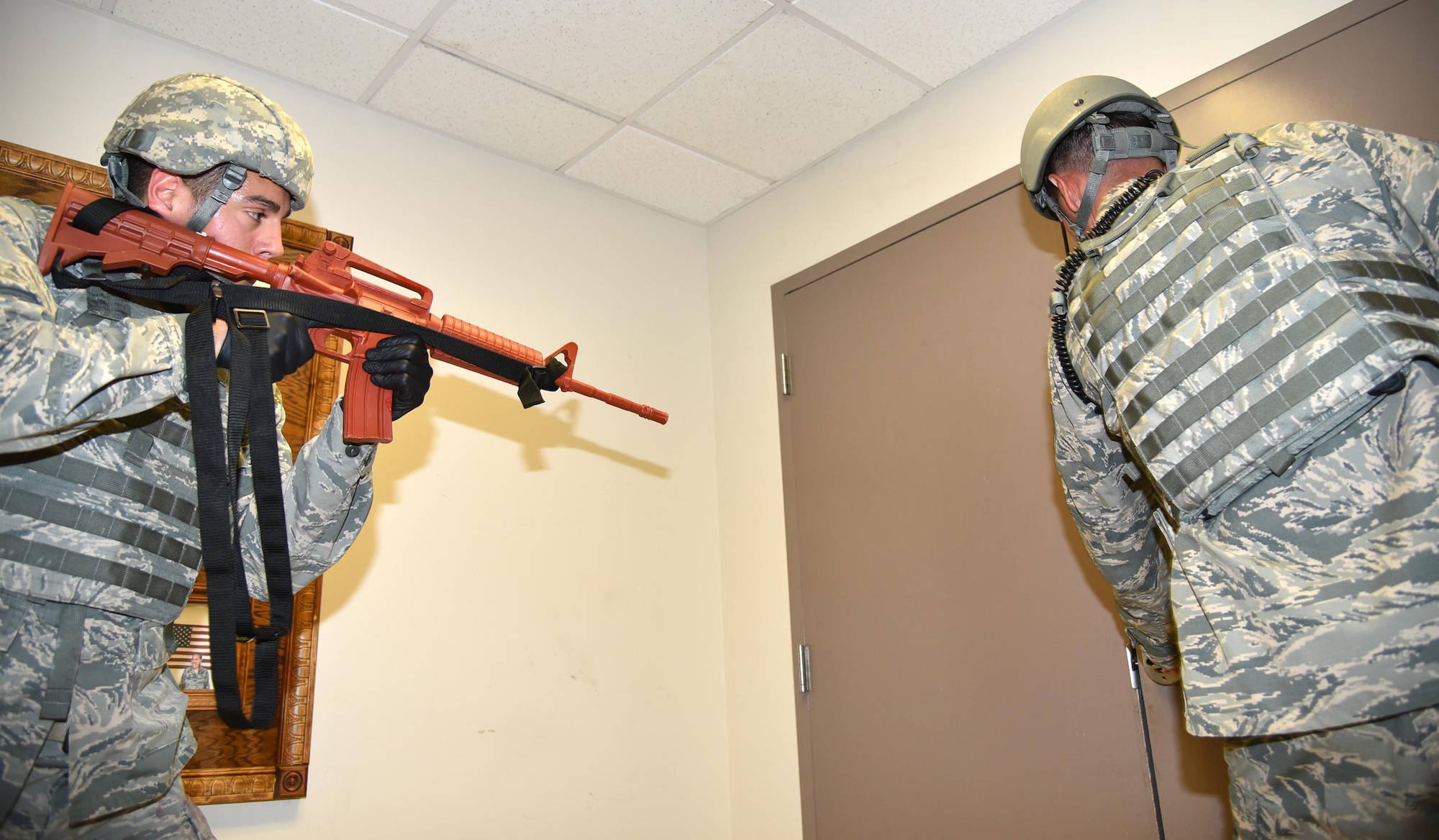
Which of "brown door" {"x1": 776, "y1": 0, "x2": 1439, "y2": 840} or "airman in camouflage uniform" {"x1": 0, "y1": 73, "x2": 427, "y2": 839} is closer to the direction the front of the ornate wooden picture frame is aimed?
the airman in camouflage uniform

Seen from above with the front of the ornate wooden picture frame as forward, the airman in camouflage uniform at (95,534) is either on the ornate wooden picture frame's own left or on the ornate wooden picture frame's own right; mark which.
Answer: on the ornate wooden picture frame's own right

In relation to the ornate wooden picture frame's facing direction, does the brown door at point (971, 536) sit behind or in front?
in front

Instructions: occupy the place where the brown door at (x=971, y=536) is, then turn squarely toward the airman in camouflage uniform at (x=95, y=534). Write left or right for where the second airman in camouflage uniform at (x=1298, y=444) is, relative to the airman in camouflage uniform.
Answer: left

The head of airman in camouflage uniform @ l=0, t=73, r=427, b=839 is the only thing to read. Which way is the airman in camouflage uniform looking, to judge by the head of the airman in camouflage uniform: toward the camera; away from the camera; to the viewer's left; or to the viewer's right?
to the viewer's right

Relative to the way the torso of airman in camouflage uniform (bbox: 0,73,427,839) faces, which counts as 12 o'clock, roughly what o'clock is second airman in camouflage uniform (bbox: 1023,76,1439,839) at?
The second airman in camouflage uniform is roughly at 1 o'clock from the airman in camouflage uniform.

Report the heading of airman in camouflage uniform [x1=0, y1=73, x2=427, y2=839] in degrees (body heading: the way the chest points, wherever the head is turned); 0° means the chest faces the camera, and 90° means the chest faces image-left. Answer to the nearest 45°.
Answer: approximately 270°

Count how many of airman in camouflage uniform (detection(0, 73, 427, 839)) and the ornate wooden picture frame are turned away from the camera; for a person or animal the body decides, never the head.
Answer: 0

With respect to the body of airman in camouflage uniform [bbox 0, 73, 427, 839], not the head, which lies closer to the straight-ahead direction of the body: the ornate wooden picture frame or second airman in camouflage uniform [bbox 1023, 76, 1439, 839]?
the second airman in camouflage uniform

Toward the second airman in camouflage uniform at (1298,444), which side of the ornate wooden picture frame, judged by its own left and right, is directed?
front
